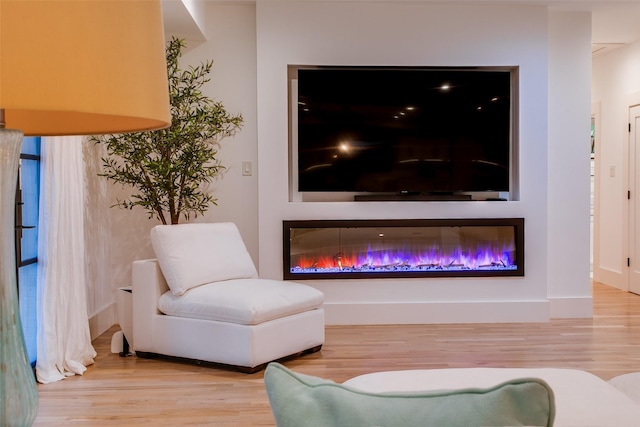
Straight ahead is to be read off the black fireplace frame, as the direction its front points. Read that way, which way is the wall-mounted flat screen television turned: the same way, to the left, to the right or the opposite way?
the same way

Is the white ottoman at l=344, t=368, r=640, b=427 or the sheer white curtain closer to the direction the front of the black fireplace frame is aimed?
the white ottoman

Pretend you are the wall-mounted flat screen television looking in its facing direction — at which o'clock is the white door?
The white door is roughly at 8 o'clock from the wall-mounted flat screen television.

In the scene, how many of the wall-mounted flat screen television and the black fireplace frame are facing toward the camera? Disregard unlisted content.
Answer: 2

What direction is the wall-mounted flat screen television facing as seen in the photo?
toward the camera

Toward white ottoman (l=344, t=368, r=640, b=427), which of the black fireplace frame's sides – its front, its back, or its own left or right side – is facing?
front

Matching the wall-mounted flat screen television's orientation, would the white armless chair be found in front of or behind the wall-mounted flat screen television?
in front

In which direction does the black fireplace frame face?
toward the camera

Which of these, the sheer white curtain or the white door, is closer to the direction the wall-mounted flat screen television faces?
the sheer white curtain

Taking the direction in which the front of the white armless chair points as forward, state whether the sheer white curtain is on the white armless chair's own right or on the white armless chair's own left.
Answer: on the white armless chair's own right

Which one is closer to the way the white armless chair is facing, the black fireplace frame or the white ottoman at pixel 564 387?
the white ottoman

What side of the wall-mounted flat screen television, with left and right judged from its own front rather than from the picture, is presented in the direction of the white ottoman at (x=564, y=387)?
front

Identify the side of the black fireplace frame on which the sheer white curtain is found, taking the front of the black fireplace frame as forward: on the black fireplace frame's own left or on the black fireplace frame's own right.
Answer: on the black fireplace frame's own right

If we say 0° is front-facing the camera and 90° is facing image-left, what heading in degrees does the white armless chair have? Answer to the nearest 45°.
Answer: approximately 315°

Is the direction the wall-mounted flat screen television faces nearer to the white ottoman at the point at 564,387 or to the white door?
the white ottoman

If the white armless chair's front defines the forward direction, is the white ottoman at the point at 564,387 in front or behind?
in front
